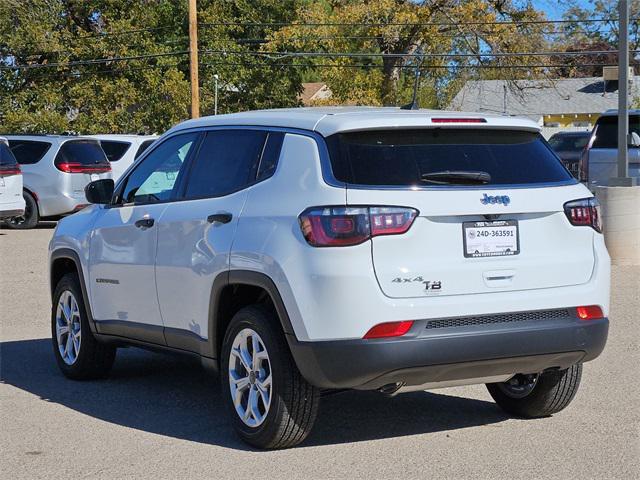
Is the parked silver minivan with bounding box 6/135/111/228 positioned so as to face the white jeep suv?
no

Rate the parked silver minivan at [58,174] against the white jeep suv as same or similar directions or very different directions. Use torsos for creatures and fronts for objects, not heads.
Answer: same or similar directions

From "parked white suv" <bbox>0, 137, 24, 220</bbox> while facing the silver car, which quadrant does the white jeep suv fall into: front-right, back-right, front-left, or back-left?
front-right

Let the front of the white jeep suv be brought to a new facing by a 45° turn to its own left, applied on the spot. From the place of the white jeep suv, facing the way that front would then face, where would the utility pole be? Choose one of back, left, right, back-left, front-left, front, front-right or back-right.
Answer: right

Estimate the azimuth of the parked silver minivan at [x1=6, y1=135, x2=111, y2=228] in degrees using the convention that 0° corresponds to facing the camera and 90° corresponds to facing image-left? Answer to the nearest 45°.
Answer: approximately 135°

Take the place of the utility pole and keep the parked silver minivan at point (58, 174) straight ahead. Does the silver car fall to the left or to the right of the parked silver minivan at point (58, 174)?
left

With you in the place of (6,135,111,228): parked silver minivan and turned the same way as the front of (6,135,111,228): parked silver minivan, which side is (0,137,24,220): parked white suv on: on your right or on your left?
on your left

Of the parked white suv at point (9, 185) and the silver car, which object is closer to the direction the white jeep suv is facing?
the parked white suv

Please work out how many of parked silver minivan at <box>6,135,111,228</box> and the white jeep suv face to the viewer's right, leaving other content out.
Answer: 0

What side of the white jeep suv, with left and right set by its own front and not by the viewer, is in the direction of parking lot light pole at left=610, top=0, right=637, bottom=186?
right

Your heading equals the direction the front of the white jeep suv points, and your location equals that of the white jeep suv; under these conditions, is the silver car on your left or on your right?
on your right

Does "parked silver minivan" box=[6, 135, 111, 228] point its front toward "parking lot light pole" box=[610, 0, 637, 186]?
no

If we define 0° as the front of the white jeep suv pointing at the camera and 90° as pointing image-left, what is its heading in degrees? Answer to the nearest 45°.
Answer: approximately 135°
